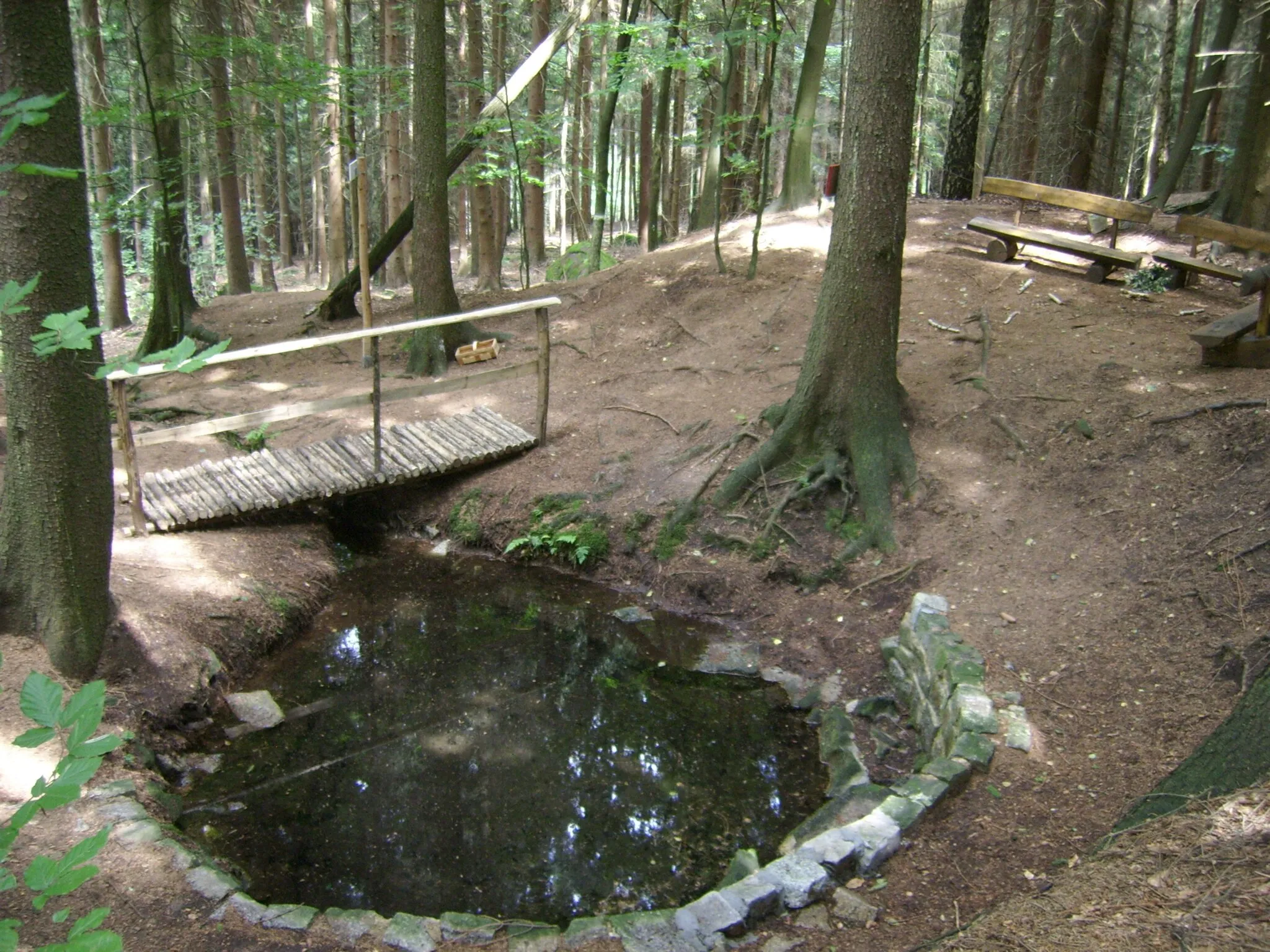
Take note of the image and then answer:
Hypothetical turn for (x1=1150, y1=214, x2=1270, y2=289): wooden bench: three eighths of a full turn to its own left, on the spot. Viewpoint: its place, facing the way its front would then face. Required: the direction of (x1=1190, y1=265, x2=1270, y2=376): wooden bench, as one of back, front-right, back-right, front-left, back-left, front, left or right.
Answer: right

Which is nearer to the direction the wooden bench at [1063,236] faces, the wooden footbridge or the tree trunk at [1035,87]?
the wooden footbridge

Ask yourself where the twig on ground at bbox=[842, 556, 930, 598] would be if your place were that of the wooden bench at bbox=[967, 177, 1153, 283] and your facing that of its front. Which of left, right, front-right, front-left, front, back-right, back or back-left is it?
front-left

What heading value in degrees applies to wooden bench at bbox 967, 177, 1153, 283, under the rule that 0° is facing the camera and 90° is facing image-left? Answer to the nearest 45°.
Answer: approximately 45°

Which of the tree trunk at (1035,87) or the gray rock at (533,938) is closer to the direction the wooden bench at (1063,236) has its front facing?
the gray rock

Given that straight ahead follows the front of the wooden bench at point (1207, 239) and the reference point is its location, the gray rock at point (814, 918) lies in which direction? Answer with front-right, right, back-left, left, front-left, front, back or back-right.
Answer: front-left

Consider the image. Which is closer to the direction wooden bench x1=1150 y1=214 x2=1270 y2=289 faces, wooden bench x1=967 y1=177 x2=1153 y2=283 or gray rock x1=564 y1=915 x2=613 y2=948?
the gray rock

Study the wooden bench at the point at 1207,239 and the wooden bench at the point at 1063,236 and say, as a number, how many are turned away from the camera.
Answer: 0

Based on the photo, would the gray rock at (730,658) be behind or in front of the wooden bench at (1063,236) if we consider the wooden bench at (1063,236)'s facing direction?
in front

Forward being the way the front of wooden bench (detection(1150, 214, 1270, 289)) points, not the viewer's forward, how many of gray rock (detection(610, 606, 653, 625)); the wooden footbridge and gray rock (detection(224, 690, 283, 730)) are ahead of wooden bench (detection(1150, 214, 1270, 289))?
3

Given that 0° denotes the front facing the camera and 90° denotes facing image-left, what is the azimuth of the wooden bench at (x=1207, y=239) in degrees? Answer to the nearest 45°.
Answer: approximately 45°
